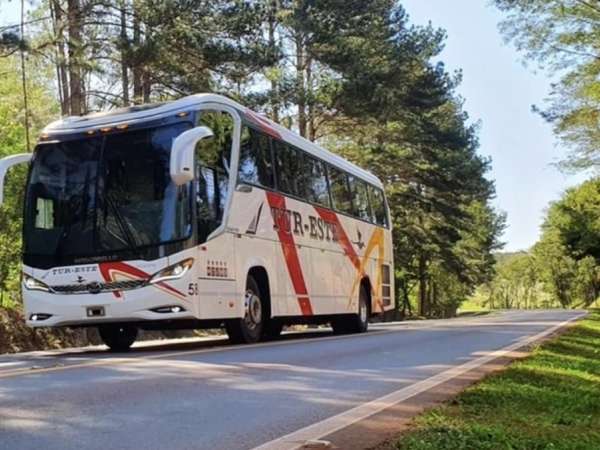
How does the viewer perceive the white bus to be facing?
facing the viewer and to the left of the viewer
